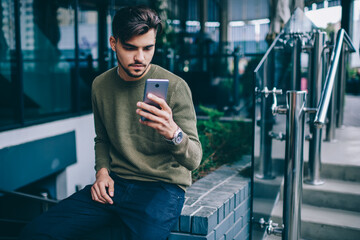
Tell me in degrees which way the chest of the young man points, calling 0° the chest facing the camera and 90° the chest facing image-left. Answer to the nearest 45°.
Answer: approximately 0°

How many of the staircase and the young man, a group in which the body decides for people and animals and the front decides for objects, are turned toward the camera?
2

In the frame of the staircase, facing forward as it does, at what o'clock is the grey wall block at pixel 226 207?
The grey wall block is roughly at 1 o'clock from the staircase.

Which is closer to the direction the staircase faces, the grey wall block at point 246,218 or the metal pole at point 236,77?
the grey wall block

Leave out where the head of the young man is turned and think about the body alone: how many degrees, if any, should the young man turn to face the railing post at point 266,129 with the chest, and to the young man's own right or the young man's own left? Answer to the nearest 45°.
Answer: approximately 135° to the young man's own left

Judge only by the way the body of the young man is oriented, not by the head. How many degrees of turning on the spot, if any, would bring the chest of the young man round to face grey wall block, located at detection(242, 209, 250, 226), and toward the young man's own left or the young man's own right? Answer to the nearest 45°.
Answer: approximately 135° to the young man's own left

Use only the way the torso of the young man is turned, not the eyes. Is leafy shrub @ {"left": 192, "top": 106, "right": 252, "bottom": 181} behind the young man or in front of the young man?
behind

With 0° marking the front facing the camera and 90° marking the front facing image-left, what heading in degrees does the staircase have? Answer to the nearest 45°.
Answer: approximately 0°
